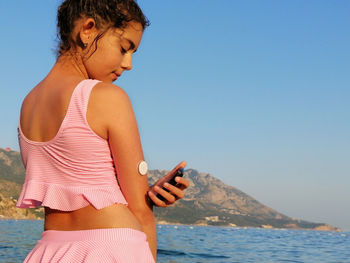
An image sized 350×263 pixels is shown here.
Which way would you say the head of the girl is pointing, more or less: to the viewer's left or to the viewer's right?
to the viewer's right

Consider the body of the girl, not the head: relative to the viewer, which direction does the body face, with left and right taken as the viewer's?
facing away from the viewer and to the right of the viewer
